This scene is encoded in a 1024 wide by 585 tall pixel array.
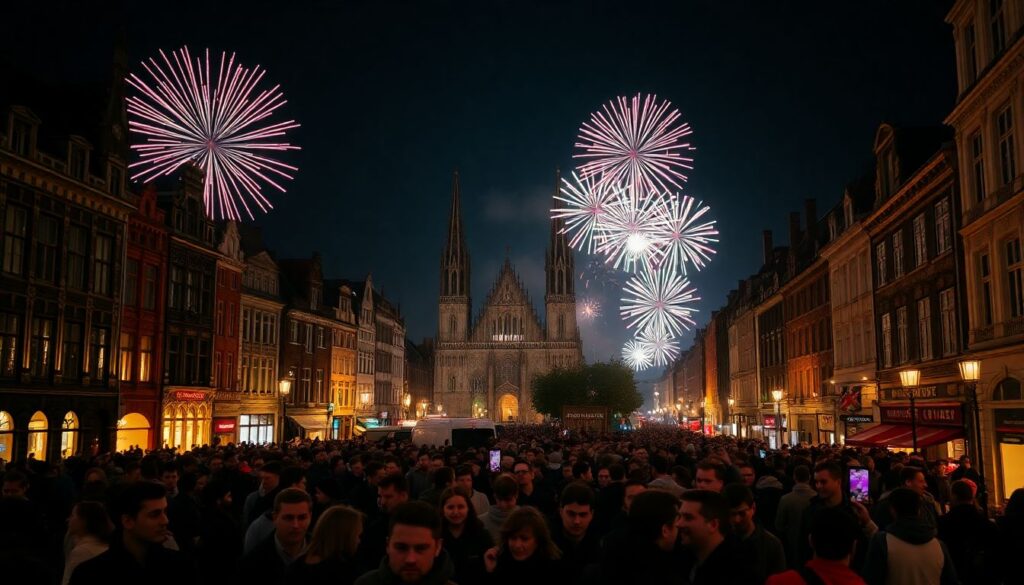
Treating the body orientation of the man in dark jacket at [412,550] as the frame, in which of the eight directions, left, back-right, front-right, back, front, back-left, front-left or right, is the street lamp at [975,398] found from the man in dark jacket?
back-left

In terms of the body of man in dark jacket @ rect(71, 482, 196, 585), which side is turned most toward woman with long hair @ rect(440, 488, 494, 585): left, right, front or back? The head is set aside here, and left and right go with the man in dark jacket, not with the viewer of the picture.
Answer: left

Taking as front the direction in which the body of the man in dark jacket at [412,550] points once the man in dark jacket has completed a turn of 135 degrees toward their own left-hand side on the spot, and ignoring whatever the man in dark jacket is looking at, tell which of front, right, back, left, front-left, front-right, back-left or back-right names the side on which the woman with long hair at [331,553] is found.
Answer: left

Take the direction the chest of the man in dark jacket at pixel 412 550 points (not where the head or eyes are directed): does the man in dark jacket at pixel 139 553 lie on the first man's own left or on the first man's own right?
on the first man's own right

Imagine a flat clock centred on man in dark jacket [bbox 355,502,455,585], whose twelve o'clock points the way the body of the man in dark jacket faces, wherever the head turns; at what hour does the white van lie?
The white van is roughly at 6 o'clock from the man in dark jacket.

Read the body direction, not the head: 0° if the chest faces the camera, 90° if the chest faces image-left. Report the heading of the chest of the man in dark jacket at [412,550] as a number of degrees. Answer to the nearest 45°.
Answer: approximately 0°

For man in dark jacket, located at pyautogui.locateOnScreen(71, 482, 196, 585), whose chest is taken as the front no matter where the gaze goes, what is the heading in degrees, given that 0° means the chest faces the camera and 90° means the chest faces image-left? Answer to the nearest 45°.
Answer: approximately 315°

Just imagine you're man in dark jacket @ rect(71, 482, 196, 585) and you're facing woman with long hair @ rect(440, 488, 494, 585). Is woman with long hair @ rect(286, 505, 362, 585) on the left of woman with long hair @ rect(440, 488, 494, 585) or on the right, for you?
right

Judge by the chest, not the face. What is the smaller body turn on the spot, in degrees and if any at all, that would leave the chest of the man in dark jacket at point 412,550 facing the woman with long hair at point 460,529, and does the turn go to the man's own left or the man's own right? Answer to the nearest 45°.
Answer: approximately 180°

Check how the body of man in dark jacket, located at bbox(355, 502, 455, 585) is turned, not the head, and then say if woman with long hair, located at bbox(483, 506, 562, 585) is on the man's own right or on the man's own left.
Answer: on the man's own left
